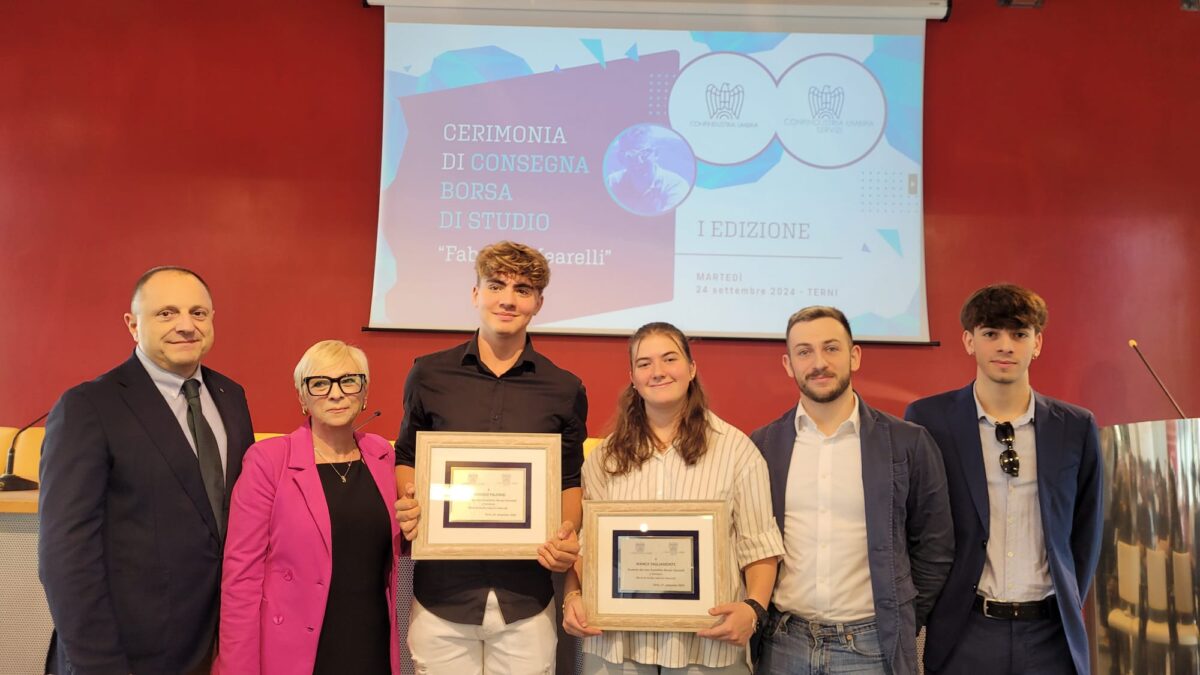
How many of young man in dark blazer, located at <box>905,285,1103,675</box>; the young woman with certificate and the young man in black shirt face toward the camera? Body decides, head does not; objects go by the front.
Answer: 3

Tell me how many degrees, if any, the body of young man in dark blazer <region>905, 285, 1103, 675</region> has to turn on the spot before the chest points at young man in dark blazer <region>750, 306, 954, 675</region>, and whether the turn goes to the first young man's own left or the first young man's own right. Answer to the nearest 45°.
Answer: approximately 45° to the first young man's own right

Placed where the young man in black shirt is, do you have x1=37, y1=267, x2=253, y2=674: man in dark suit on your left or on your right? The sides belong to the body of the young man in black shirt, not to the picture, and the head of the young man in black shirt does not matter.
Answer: on your right

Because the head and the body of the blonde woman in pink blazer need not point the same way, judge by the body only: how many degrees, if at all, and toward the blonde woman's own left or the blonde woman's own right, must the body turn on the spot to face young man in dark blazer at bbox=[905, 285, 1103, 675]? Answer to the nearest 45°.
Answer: approximately 45° to the blonde woman's own left

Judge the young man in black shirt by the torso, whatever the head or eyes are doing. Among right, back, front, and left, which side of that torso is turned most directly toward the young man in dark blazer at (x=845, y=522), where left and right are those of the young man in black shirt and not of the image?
left

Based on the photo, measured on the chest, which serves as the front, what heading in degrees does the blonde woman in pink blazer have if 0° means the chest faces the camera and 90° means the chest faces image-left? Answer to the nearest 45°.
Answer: approximately 315°

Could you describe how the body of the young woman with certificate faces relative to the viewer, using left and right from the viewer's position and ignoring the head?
facing the viewer

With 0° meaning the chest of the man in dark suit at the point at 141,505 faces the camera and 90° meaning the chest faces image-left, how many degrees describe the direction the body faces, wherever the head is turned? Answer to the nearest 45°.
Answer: approximately 315°

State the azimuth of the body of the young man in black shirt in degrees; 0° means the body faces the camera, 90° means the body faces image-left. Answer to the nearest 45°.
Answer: approximately 0°

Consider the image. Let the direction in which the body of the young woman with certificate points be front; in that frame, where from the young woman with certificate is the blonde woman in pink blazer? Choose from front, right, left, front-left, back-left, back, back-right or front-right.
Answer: right
